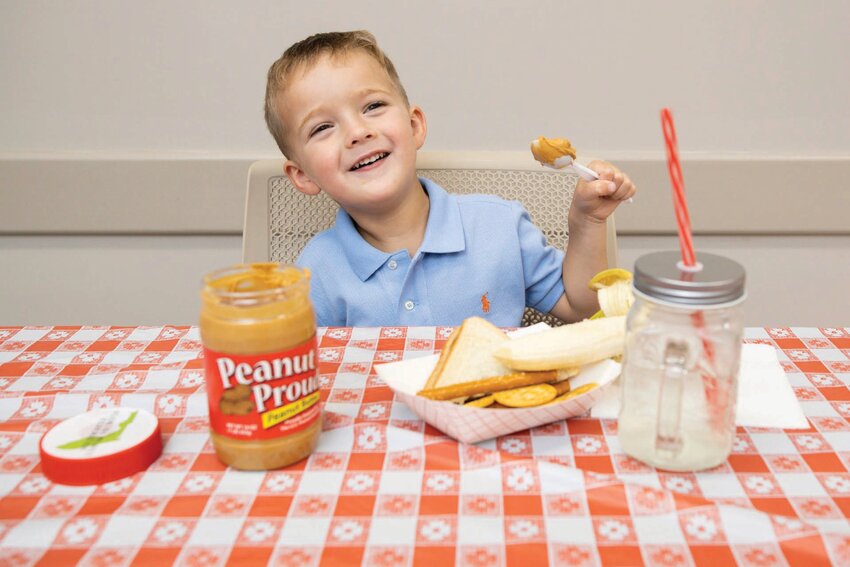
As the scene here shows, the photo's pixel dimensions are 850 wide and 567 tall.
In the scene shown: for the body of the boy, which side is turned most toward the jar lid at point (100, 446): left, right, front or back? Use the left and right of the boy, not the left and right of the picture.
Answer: front

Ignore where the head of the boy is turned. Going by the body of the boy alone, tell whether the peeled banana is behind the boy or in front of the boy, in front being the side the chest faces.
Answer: in front

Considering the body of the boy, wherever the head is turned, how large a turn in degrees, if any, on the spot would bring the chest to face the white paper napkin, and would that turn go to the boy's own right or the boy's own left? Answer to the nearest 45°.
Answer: approximately 45° to the boy's own left

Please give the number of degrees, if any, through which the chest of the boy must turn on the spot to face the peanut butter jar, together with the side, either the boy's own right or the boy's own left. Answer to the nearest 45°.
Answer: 0° — they already face it

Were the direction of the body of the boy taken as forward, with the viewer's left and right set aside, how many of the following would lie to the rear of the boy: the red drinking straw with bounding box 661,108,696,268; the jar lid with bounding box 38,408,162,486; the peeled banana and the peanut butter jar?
0

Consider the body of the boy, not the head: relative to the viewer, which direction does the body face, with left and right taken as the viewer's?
facing the viewer
